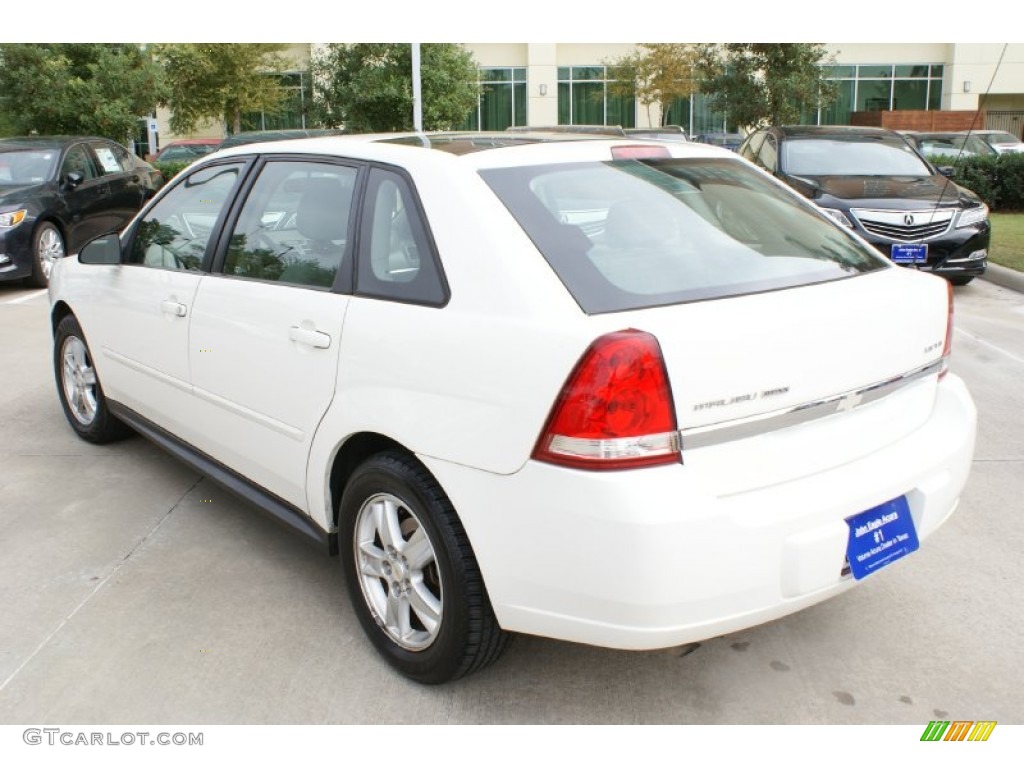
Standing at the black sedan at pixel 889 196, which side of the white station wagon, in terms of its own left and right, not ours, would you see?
right

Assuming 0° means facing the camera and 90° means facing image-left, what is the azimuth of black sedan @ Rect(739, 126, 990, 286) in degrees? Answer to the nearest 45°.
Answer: approximately 315°

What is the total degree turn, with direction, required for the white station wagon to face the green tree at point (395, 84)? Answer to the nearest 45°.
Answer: approximately 45° to its right

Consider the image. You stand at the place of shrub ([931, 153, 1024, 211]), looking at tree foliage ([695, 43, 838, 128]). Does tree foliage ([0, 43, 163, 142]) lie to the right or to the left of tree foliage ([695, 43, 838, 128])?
left

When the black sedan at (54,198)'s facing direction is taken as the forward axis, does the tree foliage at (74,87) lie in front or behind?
behind

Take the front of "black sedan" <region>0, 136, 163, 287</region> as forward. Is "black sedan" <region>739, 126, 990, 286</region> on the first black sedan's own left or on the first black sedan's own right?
on the first black sedan's own left

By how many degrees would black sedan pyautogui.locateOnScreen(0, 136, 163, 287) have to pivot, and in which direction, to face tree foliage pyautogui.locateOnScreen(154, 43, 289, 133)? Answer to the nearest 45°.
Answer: approximately 135° to its right

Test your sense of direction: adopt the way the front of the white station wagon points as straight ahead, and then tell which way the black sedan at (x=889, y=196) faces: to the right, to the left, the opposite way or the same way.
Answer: the opposite way

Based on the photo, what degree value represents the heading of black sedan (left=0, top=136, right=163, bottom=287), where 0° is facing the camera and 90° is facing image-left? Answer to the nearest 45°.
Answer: approximately 45°

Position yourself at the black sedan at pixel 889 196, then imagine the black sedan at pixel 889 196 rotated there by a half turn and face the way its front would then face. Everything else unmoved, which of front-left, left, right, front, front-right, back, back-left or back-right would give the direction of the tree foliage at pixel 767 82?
front-right

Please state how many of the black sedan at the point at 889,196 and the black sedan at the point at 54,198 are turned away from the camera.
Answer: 0

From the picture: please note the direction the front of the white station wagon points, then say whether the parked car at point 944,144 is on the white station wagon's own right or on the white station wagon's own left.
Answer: on the white station wagon's own right

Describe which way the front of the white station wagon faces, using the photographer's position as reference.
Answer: facing away from the viewer and to the left of the viewer
